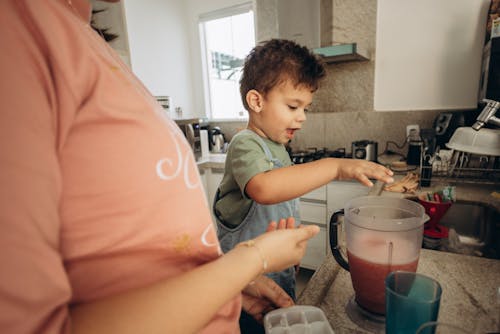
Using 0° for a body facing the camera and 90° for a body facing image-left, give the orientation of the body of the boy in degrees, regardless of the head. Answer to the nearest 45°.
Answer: approximately 270°

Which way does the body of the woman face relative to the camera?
to the viewer's right

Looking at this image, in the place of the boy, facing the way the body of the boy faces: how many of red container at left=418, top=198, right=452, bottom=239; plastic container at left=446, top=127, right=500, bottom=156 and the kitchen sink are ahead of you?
3

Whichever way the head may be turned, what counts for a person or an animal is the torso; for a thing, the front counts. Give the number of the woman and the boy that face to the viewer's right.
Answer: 2

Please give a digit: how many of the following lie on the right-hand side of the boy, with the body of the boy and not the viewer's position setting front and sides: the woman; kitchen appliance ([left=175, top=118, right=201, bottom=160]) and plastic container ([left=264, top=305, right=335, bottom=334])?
2

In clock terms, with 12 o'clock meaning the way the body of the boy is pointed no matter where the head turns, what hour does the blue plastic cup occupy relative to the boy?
The blue plastic cup is roughly at 2 o'clock from the boy.

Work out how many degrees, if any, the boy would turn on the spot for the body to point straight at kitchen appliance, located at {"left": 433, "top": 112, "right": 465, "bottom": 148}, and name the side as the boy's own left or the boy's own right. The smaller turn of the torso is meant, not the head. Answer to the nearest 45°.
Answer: approximately 45° to the boy's own left

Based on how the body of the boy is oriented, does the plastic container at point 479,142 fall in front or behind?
in front

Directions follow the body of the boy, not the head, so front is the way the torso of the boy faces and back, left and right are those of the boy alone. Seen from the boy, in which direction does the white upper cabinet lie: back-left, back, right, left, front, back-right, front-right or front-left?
front-left

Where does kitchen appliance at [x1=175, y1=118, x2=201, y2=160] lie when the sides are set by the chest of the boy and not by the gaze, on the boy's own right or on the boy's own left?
on the boy's own left
